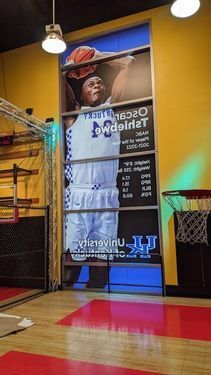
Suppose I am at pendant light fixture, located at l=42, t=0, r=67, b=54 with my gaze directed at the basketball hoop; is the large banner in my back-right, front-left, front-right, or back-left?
front-left

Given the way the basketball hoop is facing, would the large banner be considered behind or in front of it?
in front

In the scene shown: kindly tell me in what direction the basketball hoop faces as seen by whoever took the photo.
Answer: facing to the left of the viewer

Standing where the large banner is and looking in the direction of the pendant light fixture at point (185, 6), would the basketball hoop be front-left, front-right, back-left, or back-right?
front-left

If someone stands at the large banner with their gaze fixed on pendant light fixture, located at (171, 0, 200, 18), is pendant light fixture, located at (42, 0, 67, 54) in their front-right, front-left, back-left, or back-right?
front-right
